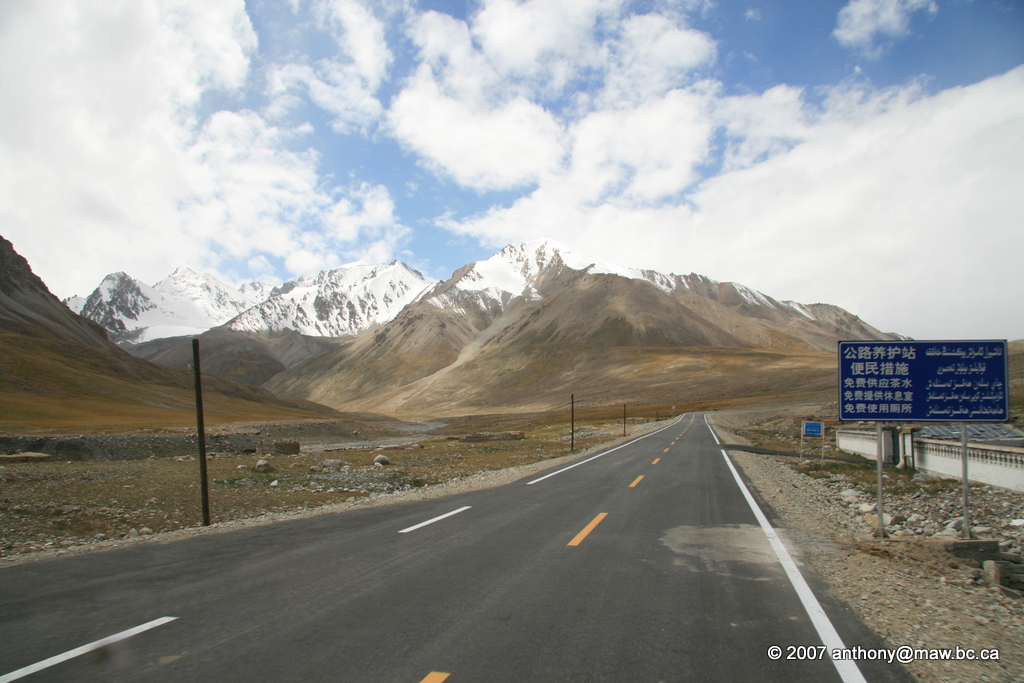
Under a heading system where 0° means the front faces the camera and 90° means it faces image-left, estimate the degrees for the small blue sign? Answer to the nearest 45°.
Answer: approximately 0°

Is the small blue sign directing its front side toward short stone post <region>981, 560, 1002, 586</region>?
yes

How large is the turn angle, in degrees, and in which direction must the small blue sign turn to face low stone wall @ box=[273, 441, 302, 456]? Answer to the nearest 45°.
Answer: approximately 90° to its right

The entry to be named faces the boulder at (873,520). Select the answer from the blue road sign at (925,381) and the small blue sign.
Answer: the small blue sign

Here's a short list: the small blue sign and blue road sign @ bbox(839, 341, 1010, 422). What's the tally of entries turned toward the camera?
2

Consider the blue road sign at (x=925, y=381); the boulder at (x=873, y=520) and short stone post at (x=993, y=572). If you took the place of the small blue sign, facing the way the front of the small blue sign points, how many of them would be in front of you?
3

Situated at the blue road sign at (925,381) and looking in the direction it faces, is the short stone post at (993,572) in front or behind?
in front

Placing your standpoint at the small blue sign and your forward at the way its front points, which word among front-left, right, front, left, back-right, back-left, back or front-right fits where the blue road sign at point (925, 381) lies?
front

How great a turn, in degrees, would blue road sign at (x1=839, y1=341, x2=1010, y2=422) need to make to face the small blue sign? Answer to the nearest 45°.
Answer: approximately 180°
